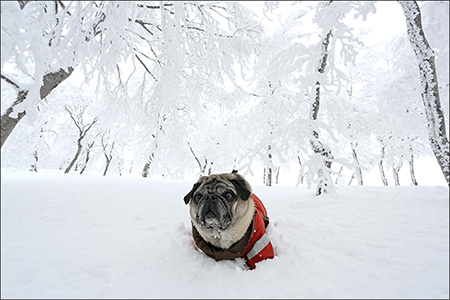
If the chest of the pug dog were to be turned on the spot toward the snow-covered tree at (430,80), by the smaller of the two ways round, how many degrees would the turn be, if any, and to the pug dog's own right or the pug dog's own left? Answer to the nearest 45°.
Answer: approximately 180°

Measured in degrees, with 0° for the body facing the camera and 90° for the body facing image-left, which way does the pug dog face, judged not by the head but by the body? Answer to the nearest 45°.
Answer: approximately 45°

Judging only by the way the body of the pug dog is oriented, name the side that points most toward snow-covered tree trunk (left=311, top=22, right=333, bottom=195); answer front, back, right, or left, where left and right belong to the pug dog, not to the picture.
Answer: back

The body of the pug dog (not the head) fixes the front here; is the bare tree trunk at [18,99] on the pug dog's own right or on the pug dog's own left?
on the pug dog's own right
